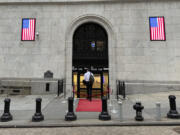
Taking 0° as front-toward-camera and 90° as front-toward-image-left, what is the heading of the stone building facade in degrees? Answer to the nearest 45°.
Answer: approximately 0°

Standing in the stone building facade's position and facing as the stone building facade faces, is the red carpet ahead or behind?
ahead
